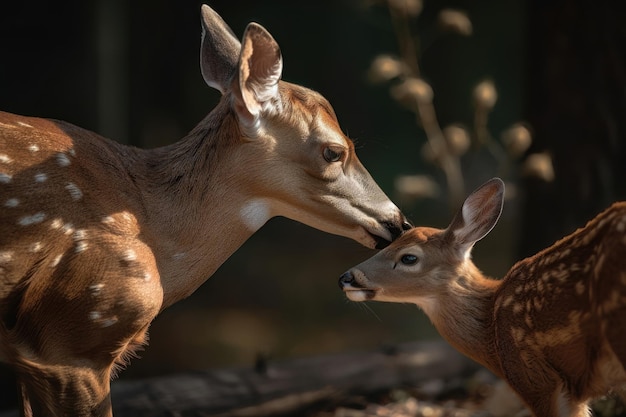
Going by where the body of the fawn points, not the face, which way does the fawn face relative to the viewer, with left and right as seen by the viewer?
facing to the left of the viewer

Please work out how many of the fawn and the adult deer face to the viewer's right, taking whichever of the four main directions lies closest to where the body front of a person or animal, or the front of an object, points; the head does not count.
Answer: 1

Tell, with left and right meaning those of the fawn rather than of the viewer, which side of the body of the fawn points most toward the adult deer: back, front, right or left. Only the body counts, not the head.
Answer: front

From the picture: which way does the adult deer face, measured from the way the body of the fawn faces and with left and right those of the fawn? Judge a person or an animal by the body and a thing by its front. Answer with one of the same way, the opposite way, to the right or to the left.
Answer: the opposite way

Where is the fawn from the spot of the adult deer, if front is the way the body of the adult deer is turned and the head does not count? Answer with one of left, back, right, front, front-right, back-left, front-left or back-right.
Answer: front

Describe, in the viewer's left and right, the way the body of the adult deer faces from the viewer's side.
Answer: facing to the right of the viewer
